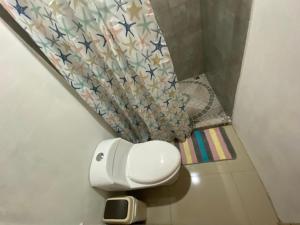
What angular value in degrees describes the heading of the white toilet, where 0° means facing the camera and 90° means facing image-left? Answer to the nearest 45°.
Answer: approximately 270°

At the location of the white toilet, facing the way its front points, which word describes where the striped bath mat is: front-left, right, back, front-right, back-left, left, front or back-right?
front
